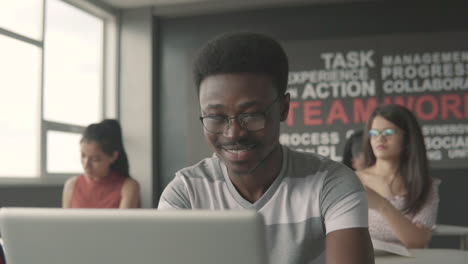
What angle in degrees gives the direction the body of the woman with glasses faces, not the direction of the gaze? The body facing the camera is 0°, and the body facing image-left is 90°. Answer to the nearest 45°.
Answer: approximately 45°

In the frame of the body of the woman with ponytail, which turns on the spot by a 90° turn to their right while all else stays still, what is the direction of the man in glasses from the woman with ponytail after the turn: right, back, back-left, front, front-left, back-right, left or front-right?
back-left

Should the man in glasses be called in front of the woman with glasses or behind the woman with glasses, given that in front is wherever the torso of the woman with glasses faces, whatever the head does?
in front

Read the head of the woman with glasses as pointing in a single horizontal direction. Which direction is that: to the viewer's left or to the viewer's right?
to the viewer's left

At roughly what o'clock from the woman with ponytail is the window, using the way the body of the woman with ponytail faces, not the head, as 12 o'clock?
The window is roughly at 4 o'clock from the woman with ponytail.

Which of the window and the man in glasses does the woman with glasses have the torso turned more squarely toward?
the man in glasses

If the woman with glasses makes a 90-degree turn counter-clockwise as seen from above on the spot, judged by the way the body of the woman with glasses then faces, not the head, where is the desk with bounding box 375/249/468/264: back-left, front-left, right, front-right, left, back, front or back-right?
front-right

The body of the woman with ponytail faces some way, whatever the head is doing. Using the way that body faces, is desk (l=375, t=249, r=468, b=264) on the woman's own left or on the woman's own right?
on the woman's own left

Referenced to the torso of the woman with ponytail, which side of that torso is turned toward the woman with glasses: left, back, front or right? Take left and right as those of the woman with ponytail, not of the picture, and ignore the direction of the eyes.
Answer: left

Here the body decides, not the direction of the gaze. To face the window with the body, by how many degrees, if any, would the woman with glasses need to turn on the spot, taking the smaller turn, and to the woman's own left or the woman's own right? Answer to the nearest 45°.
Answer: approximately 90° to the woman's own right

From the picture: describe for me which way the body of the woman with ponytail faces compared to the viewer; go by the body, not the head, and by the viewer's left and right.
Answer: facing the viewer and to the left of the viewer
